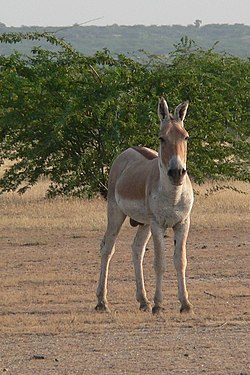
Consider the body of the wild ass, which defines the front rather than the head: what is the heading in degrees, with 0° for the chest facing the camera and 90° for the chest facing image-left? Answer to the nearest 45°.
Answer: approximately 315°
